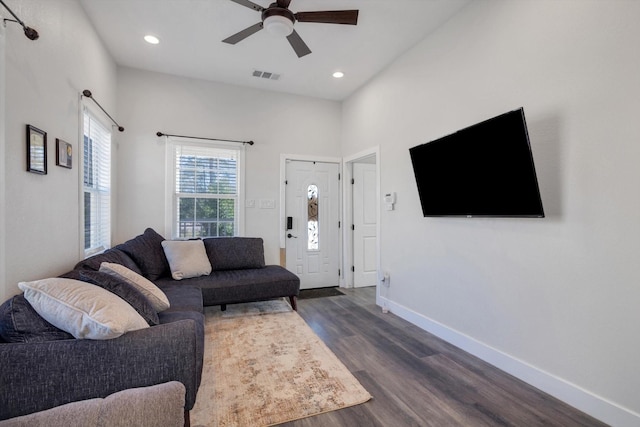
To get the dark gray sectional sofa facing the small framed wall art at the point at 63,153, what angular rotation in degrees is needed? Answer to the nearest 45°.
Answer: approximately 135° to its left

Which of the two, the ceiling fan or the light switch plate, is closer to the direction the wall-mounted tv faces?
the ceiling fan

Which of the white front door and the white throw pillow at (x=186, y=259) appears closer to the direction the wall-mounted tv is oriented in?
the white throw pillow

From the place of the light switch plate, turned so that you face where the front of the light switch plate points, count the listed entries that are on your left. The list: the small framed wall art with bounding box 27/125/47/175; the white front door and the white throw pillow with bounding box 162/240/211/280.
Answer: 1

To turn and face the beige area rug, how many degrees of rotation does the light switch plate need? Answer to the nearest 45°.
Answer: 0° — it already faces it

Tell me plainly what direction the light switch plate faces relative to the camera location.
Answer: facing the viewer

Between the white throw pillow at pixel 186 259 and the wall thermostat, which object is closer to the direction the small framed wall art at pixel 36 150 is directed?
the wall thermostat

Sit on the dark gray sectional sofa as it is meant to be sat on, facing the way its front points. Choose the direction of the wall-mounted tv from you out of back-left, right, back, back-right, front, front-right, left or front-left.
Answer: front-left

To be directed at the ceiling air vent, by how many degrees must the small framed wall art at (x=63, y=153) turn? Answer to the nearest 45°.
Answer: approximately 45° to its left

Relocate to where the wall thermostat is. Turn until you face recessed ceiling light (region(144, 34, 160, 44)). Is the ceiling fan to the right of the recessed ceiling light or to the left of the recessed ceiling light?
left

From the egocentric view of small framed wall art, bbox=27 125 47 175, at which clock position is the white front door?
The white front door is roughly at 10 o'clock from the small framed wall art.

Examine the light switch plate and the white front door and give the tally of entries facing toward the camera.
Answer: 2

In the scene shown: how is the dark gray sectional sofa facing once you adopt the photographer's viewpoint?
facing the viewer and to the right of the viewer

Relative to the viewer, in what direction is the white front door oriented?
toward the camera

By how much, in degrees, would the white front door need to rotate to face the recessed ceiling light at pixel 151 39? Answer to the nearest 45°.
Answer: approximately 45° to its right

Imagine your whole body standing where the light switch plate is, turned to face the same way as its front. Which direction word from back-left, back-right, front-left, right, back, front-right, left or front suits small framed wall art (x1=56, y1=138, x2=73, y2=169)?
front-right

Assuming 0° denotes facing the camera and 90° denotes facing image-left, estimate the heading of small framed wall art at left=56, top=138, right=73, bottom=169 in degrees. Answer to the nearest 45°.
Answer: approximately 315°
